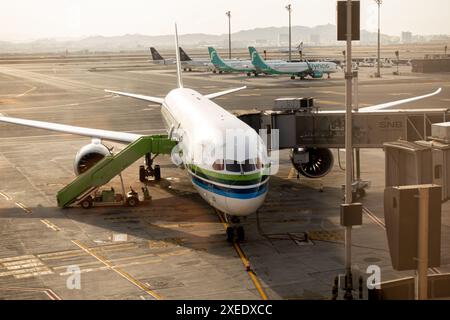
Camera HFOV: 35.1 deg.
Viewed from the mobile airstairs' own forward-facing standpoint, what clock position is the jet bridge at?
The jet bridge is roughly at 12 o'clock from the mobile airstairs.

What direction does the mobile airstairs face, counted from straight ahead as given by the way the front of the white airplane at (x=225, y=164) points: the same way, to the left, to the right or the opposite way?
to the left

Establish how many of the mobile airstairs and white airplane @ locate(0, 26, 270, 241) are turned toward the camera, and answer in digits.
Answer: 1

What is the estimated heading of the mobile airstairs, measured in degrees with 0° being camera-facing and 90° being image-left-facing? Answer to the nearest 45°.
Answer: approximately 270°

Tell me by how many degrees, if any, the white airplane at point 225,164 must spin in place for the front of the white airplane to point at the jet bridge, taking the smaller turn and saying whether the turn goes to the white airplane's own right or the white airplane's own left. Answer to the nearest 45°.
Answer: approximately 45° to the white airplane's own left

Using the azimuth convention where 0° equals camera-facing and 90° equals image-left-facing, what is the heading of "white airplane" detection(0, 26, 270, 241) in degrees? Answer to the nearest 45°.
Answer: approximately 0°
